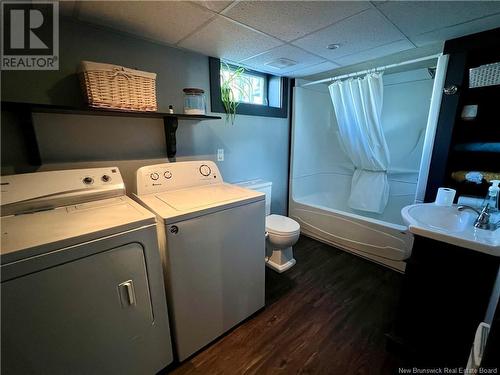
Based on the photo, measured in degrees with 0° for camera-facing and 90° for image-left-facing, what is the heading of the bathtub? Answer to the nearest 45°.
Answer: approximately 45°

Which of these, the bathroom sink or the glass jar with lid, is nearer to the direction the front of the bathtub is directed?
the glass jar with lid

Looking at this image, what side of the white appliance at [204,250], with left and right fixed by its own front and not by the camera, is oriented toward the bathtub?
left

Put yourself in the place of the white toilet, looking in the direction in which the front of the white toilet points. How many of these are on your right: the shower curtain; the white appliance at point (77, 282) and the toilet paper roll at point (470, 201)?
1

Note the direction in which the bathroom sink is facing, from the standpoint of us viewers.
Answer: facing to the left of the viewer

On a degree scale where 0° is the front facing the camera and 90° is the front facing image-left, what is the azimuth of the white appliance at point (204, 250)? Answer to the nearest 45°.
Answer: approximately 315°

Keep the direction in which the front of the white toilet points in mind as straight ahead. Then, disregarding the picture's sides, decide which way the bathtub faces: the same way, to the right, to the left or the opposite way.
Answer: to the right

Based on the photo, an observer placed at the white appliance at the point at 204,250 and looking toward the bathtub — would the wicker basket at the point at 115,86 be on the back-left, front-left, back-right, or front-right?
back-left
